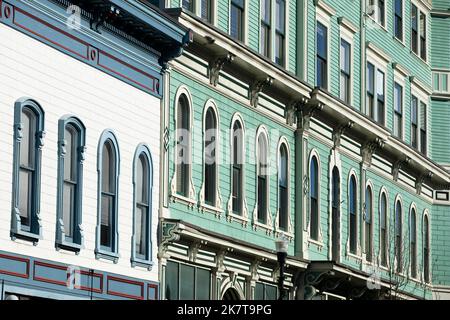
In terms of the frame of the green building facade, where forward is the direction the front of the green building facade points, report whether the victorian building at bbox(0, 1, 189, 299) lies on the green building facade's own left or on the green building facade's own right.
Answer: on the green building facade's own right

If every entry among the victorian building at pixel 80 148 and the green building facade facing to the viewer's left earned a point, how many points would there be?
0

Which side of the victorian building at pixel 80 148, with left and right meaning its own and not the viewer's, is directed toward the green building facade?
left
